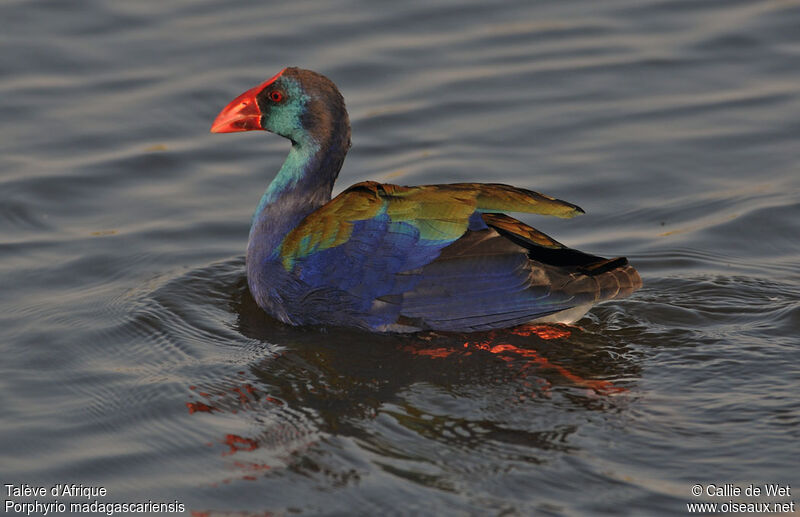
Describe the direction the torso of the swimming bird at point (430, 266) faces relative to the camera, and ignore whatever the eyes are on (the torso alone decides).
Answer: to the viewer's left
